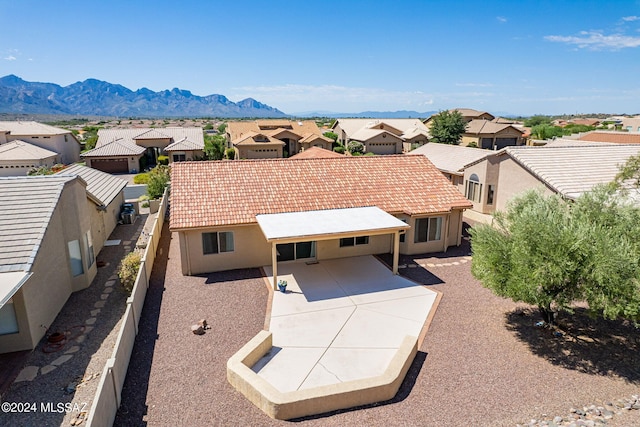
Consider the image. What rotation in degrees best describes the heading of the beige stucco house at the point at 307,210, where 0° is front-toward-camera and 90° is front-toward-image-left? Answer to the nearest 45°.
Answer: approximately 180°

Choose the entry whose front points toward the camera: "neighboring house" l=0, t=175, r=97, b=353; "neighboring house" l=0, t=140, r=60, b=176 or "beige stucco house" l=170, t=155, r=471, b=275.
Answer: "neighboring house" l=0, t=140, r=60, b=176

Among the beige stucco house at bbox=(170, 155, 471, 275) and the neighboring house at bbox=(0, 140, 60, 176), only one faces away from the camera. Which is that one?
the beige stucco house

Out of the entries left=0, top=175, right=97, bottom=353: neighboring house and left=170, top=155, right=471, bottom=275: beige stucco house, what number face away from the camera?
2

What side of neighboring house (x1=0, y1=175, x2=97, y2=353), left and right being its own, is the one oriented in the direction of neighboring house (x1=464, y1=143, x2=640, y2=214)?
right

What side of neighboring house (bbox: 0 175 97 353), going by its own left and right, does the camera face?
back

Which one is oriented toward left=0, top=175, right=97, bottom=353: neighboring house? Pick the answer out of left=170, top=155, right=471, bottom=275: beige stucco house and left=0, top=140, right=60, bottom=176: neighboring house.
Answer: left=0, top=140, right=60, bottom=176: neighboring house

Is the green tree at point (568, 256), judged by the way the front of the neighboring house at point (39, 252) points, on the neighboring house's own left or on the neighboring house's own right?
on the neighboring house's own right

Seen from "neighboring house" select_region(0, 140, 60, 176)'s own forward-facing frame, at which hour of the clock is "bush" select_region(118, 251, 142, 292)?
The bush is roughly at 12 o'clock from the neighboring house.

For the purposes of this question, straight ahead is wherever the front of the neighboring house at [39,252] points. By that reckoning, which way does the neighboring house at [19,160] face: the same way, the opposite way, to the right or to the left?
the opposite way

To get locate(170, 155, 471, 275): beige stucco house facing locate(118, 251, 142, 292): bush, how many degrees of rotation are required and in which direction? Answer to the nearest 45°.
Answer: approximately 135° to its left

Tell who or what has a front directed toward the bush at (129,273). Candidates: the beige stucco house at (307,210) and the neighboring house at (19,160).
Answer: the neighboring house

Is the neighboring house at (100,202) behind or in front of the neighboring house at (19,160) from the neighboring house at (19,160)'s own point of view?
in front

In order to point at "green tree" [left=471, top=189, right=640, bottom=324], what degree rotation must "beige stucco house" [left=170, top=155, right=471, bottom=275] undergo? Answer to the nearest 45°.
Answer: approximately 135° to its right

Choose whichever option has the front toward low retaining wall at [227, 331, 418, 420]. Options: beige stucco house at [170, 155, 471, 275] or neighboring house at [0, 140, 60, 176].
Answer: the neighboring house
